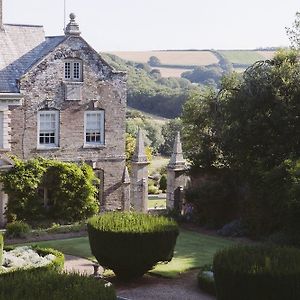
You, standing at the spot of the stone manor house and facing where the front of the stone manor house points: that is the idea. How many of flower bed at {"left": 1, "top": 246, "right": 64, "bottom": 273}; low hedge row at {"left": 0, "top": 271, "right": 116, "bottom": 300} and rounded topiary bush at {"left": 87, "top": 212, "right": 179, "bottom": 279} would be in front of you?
3

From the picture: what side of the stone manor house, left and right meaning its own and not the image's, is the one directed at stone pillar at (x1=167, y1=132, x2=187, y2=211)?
left

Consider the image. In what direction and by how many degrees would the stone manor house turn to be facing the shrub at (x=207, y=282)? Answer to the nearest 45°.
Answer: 0° — it already faces it

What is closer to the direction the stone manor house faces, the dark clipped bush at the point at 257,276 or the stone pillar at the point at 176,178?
the dark clipped bush

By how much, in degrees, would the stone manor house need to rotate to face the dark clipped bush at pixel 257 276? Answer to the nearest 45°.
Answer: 0° — it already faces it

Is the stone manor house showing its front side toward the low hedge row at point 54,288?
yes

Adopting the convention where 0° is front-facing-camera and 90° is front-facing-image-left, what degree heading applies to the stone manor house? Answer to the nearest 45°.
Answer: approximately 0°

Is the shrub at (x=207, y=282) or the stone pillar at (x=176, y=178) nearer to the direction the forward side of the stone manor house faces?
the shrub

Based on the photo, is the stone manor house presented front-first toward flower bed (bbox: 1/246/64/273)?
yes
